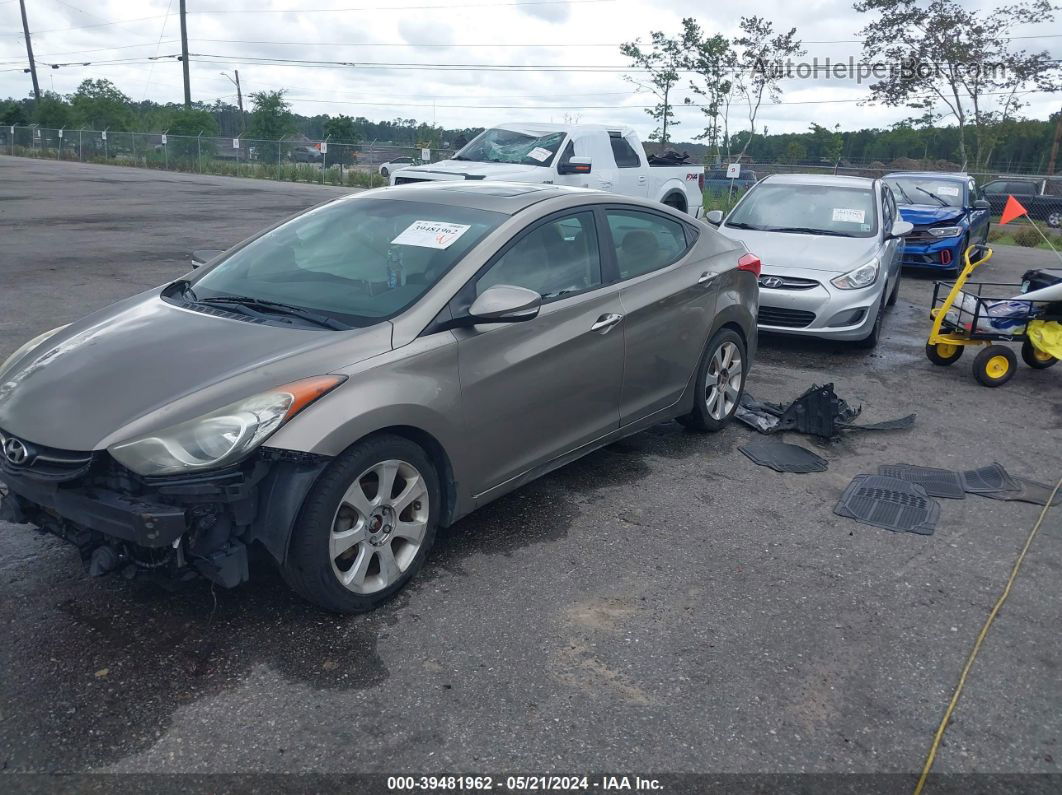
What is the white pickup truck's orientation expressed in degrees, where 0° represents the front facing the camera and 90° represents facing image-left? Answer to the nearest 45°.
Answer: approximately 45°

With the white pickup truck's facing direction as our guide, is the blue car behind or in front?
behind

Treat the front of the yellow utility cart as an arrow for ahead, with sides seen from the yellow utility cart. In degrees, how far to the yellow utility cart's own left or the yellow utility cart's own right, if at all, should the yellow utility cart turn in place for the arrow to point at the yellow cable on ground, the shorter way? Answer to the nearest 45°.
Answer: approximately 45° to the yellow utility cart's own left

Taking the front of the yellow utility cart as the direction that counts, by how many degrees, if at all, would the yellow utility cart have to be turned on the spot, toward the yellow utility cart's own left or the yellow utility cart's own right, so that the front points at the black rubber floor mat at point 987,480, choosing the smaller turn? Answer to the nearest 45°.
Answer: approximately 45° to the yellow utility cart's own left

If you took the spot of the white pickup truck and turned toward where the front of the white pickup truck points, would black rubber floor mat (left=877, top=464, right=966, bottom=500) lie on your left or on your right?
on your left

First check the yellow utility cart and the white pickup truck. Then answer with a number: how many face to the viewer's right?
0

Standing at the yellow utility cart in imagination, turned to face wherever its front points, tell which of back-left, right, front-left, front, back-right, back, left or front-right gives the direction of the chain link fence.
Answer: right

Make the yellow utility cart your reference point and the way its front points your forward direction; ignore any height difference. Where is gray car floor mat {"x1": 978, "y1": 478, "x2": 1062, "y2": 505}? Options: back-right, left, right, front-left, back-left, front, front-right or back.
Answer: front-left

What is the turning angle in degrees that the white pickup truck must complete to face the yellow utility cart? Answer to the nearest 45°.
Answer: approximately 90° to its left
